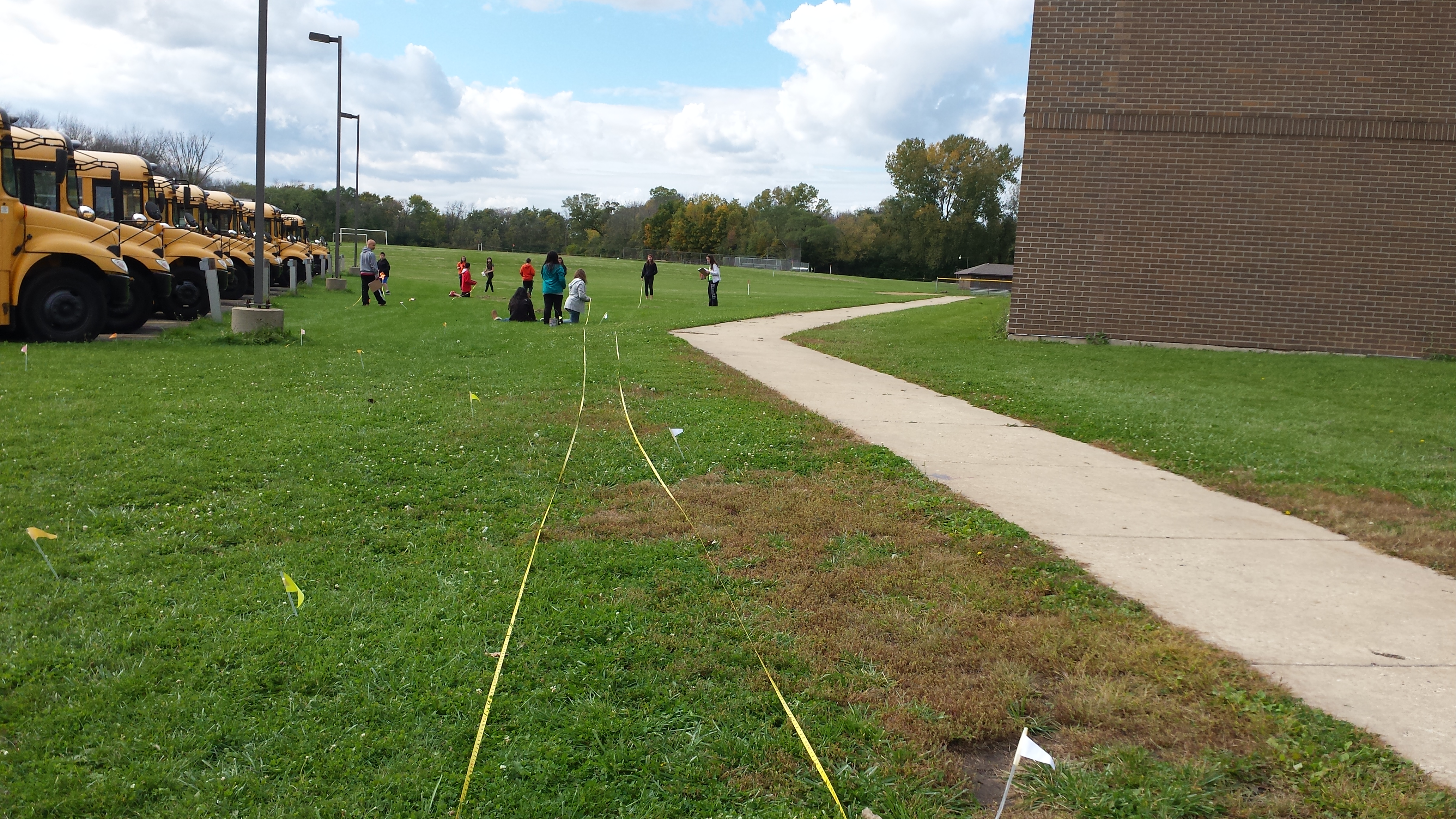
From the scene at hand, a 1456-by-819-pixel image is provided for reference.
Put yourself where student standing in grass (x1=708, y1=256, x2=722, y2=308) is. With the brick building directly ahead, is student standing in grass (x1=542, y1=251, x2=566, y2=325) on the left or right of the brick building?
right

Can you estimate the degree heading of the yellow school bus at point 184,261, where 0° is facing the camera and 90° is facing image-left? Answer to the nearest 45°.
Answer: approximately 315°

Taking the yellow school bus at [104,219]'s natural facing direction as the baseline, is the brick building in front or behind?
in front

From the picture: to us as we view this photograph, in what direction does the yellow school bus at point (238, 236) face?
facing the viewer and to the right of the viewer

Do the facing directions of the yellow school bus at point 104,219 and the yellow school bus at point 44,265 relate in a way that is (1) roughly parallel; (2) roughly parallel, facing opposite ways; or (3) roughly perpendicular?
roughly parallel

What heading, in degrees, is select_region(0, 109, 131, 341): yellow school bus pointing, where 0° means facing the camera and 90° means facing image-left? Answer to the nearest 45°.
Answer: approximately 270°

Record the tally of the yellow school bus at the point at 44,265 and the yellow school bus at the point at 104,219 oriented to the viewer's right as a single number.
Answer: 2

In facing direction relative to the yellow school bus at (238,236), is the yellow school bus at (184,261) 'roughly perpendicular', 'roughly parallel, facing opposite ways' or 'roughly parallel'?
roughly parallel

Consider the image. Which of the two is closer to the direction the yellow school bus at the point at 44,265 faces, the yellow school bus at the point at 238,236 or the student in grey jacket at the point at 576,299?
the student in grey jacket

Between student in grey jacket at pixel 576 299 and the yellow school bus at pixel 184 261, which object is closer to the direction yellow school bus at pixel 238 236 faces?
the student in grey jacket

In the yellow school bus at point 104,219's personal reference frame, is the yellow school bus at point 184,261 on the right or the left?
on its left

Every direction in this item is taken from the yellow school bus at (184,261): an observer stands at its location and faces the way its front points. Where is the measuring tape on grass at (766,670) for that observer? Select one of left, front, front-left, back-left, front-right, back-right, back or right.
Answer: front-right
